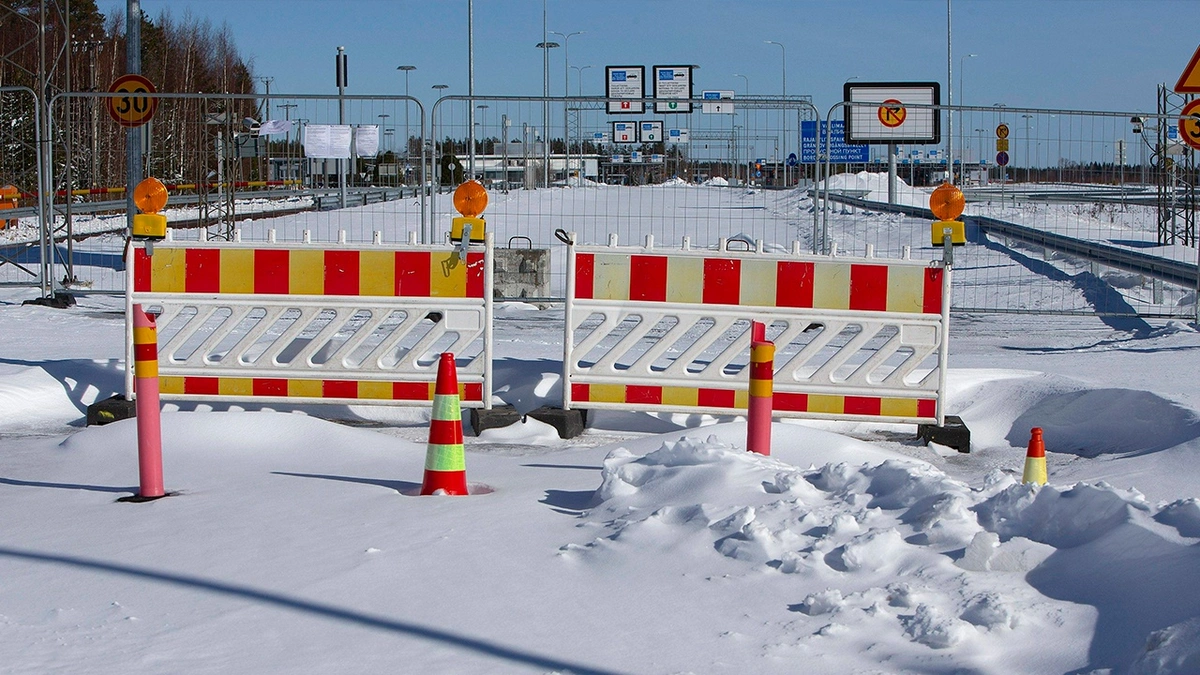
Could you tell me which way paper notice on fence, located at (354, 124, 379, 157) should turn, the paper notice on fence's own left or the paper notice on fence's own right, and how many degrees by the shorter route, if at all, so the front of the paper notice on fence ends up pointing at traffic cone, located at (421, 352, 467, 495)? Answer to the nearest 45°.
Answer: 0° — it already faces it

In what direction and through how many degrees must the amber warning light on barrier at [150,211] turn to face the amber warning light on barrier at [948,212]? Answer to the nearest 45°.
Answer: approximately 90° to its left

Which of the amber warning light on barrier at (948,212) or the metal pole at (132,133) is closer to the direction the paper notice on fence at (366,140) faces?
the amber warning light on barrier

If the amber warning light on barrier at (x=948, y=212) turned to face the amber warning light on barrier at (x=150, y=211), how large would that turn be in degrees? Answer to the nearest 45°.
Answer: approximately 90° to its right

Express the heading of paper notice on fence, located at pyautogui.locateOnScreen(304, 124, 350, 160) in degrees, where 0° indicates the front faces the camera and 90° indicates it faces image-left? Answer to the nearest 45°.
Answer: approximately 0°
